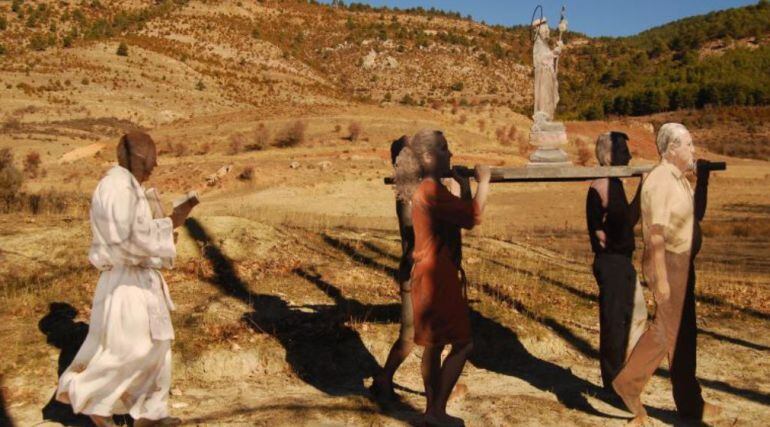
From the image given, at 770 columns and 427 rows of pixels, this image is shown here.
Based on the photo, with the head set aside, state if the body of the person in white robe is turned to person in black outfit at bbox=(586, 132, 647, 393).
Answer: yes

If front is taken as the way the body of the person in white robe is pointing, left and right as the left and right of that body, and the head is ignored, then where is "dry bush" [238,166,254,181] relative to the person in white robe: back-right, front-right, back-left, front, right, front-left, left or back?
left

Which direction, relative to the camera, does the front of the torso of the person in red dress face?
to the viewer's right

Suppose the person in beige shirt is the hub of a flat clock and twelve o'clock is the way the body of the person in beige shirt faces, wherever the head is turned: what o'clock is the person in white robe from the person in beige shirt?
The person in white robe is roughly at 5 o'clock from the person in beige shirt.

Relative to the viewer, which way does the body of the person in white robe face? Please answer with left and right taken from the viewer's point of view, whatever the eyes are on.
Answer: facing to the right of the viewer

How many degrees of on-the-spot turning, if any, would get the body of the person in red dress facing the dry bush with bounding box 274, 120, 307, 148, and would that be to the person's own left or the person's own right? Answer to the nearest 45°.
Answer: approximately 90° to the person's own left

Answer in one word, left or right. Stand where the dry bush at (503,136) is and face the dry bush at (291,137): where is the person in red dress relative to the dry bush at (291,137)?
left

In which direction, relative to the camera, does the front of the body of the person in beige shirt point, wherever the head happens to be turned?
to the viewer's right
